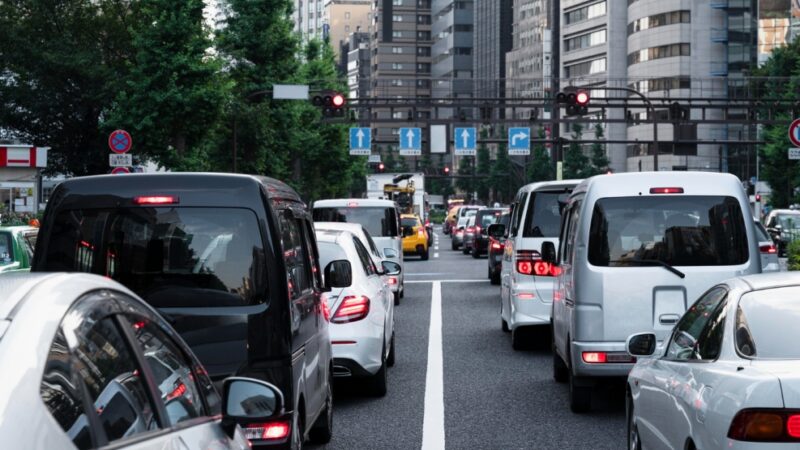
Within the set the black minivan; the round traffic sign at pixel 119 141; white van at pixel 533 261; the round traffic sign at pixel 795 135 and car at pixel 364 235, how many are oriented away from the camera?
3

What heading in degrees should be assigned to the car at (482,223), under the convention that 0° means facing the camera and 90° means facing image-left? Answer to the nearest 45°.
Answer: approximately 180°

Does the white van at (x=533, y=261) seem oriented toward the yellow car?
yes

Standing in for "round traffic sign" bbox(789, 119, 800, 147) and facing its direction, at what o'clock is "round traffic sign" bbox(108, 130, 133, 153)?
"round traffic sign" bbox(108, 130, 133, 153) is roughly at 3 o'clock from "round traffic sign" bbox(789, 119, 800, 147).

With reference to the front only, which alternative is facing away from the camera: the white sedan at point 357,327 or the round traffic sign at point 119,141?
the white sedan

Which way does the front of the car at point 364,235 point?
away from the camera

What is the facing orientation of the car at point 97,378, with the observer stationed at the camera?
facing away from the viewer and to the right of the viewer

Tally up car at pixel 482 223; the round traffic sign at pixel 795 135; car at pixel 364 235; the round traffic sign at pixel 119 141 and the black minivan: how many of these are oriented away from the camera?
3

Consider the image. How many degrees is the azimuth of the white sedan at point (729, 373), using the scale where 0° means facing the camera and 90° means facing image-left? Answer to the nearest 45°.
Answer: approximately 135°

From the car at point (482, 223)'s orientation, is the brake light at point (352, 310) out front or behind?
behind

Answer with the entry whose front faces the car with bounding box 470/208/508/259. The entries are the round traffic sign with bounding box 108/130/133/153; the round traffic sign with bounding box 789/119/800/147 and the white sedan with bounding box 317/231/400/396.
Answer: the white sedan

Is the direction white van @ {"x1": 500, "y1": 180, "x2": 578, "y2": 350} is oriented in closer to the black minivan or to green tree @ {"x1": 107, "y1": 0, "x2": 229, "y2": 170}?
the green tree

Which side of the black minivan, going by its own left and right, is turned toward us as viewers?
back

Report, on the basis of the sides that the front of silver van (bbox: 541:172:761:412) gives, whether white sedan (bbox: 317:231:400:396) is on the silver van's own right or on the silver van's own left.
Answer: on the silver van's own left

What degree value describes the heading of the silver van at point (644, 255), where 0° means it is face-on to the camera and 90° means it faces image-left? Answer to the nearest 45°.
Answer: approximately 180°

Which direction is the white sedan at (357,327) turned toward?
away from the camera

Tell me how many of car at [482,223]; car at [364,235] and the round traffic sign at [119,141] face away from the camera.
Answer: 2
